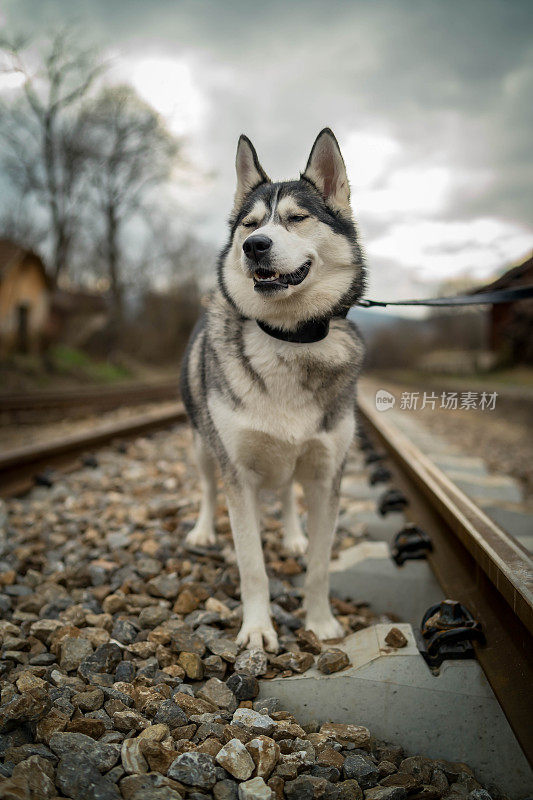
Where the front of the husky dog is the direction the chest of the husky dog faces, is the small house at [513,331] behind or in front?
behind

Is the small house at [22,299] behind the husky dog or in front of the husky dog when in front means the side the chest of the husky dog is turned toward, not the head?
behind

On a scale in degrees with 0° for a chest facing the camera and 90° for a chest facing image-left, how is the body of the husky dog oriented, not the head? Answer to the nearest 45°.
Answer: approximately 0°
